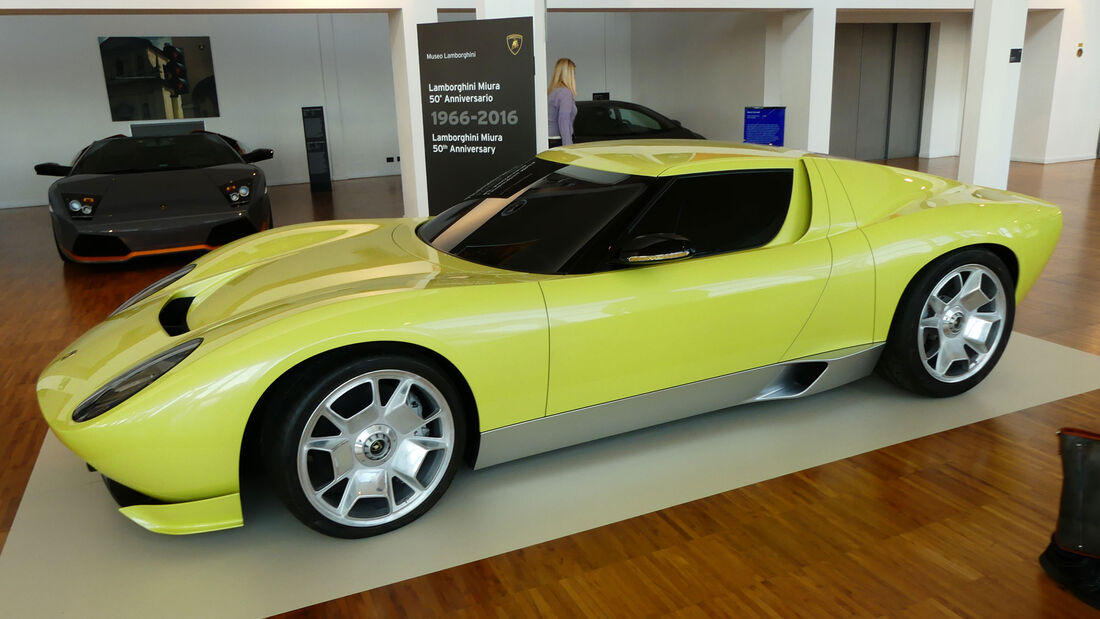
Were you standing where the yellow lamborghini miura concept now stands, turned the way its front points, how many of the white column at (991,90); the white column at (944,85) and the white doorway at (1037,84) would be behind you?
3

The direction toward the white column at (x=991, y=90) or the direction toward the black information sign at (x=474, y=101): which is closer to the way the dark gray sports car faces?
the black information sign

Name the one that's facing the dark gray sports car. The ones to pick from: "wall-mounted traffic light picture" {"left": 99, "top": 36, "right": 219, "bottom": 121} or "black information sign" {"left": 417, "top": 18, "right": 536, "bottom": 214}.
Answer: the wall-mounted traffic light picture

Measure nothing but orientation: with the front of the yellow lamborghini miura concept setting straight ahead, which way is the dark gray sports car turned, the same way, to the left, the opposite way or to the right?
to the left

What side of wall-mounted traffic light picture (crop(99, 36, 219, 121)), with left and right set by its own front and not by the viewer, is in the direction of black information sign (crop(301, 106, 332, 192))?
left

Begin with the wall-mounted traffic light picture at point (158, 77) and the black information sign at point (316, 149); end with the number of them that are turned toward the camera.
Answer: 2

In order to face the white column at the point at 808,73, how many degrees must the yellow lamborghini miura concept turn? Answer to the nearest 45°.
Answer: approximately 180°

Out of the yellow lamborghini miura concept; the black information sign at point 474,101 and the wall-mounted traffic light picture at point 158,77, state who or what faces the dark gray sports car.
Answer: the wall-mounted traffic light picture

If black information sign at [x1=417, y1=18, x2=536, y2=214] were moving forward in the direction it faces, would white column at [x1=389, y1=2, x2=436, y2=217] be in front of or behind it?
behind

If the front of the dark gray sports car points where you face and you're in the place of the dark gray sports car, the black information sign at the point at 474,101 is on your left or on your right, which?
on your left

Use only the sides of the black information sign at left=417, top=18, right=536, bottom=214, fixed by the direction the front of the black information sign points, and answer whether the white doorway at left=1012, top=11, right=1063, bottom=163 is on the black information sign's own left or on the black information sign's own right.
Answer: on the black information sign's own left

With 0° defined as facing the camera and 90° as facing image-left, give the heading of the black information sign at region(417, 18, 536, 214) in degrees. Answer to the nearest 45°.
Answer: approximately 0°

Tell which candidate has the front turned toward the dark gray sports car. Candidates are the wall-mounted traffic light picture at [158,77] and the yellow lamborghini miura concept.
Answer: the wall-mounted traffic light picture
